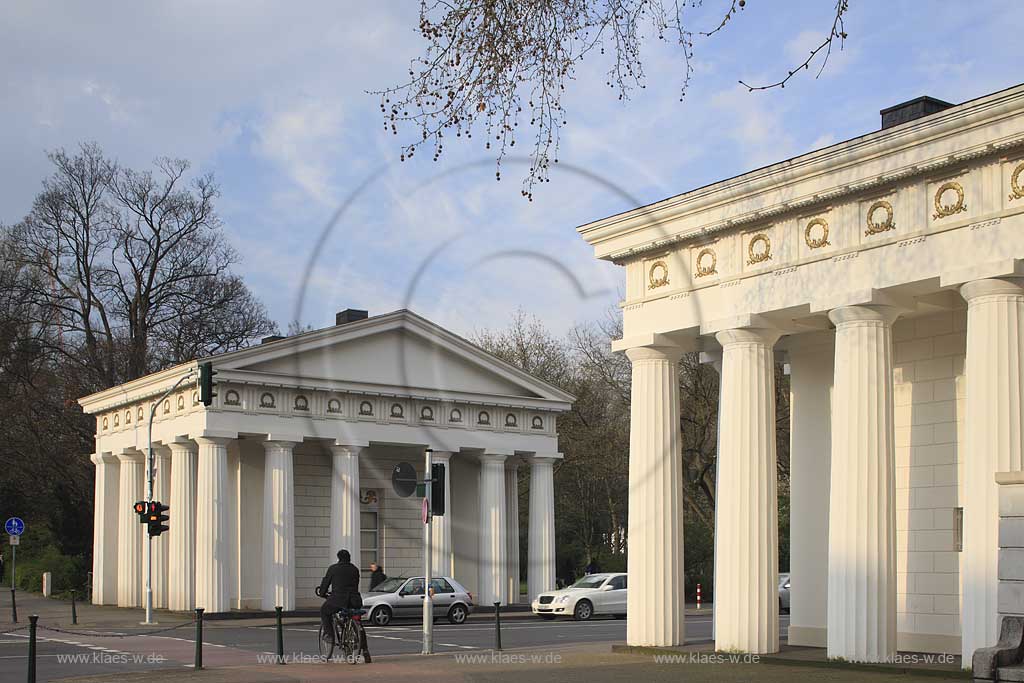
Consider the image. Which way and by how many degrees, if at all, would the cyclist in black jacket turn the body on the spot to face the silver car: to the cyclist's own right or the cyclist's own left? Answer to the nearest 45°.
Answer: approximately 45° to the cyclist's own right

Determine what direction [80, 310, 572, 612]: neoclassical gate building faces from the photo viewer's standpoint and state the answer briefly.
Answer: facing the viewer and to the right of the viewer

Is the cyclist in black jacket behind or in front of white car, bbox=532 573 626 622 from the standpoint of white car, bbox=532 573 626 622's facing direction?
in front

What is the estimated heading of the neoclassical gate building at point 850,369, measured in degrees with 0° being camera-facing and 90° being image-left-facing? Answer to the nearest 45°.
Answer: approximately 45°

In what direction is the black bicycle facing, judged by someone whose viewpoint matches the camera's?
facing away from the viewer and to the left of the viewer

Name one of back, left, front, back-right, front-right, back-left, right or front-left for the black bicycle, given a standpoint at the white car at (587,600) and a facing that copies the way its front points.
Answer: front-left

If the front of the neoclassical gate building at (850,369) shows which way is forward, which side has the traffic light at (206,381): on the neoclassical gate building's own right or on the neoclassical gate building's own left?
on the neoclassical gate building's own right

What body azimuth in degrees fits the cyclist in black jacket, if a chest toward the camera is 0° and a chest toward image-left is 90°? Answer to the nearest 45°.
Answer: approximately 135°

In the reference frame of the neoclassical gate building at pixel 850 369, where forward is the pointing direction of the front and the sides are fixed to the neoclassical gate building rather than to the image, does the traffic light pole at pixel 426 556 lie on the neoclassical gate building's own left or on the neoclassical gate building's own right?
on the neoclassical gate building's own right

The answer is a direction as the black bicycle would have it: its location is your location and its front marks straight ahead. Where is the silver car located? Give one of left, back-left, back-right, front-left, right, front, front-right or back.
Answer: front-right

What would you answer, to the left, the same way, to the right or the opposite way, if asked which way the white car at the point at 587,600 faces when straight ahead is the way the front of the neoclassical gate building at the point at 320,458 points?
to the right
